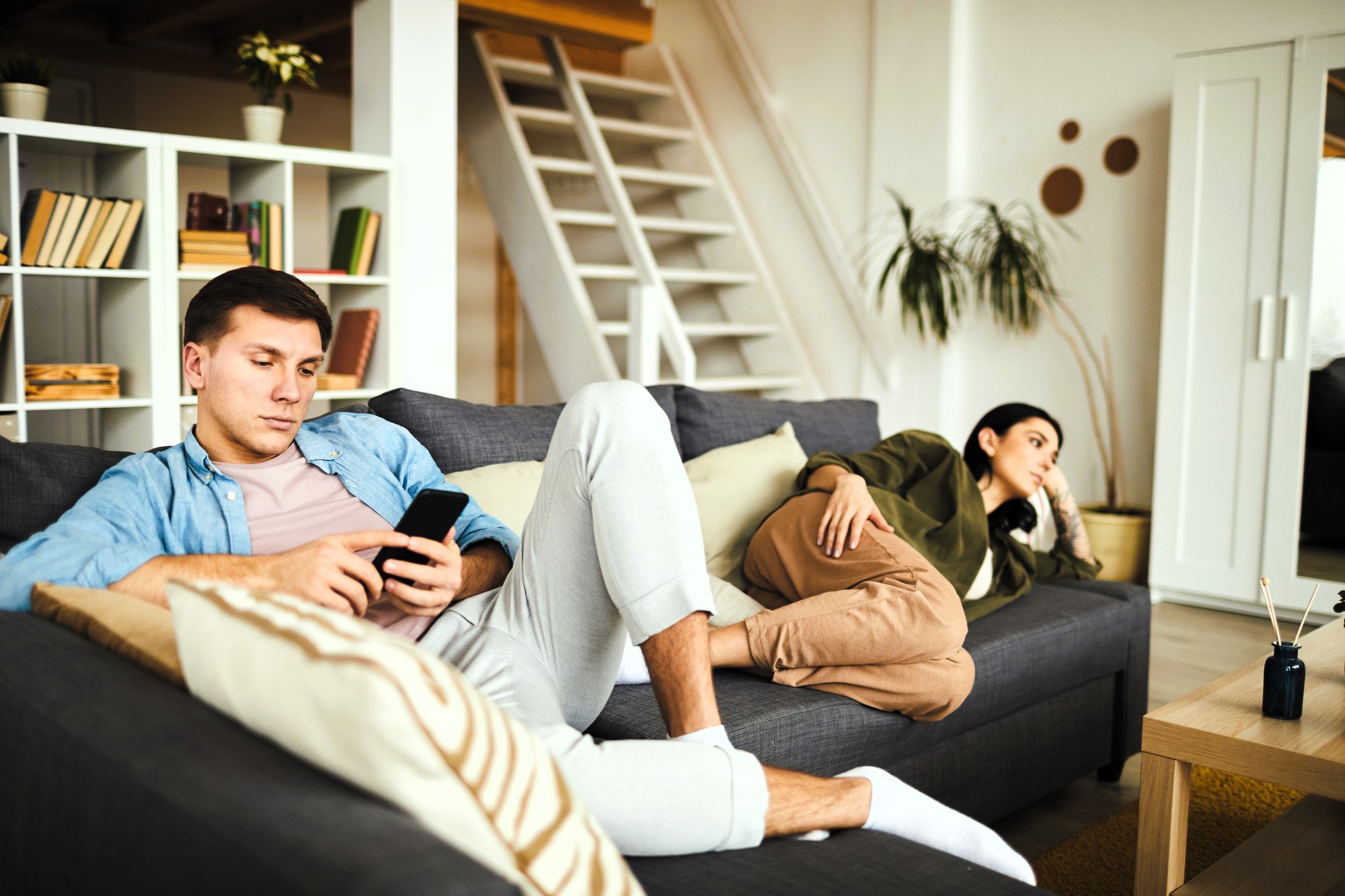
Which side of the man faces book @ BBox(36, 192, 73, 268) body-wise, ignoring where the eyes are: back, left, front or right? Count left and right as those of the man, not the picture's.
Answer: back

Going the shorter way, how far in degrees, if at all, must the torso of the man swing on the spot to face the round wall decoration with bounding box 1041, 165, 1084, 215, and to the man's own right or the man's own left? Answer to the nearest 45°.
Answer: approximately 90° to the man's own left

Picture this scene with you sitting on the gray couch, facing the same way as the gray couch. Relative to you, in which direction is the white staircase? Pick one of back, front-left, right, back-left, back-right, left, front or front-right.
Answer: back-left

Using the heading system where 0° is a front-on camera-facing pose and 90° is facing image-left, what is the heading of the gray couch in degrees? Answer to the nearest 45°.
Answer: approximately 315°

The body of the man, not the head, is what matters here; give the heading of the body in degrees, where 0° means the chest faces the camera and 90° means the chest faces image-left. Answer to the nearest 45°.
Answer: approximately 315°

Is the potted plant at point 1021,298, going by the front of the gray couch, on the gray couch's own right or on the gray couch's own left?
on the gray couch's own left
